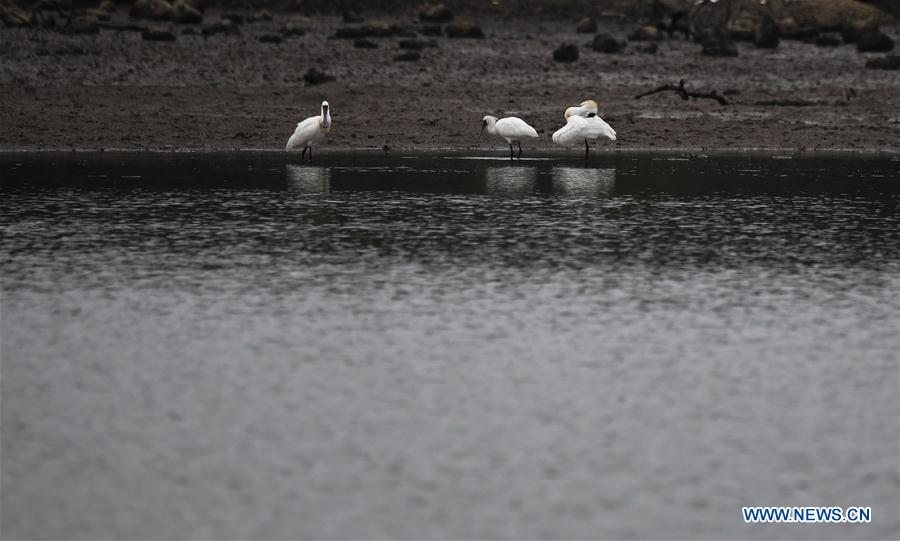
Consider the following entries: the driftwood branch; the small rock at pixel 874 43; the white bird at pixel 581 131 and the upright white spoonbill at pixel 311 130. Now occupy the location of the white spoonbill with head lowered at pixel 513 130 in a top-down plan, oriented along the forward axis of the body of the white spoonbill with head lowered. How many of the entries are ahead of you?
1

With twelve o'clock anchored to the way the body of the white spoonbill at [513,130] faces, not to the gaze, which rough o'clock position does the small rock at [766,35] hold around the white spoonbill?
The small rock is roughly at 4 o'clock from the white spoonbill.

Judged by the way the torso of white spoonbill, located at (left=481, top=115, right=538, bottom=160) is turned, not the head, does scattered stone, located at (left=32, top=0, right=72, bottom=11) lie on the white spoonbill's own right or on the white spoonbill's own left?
on the white spoonbill's own right

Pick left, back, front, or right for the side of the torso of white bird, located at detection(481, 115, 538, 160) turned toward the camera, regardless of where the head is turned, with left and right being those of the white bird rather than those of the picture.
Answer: left

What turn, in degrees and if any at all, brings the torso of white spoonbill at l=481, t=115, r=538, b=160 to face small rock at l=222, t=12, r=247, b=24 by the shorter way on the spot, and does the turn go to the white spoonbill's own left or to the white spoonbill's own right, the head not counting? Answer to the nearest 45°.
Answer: approximately 45° to the white spoonbill's own right

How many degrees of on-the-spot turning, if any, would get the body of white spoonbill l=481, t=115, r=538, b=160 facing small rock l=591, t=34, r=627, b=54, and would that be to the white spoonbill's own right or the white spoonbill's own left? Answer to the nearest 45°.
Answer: approximately 90° to the white spoonbill's own right

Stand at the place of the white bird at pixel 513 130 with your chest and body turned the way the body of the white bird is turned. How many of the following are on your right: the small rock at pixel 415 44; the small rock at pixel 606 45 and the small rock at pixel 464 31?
3

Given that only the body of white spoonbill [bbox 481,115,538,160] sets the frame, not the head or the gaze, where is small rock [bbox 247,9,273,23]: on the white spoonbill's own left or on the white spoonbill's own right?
on the white spoonbill's own right

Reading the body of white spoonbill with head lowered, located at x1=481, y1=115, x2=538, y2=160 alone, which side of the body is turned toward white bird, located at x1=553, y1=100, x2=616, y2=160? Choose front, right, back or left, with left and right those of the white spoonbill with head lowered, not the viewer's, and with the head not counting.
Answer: back

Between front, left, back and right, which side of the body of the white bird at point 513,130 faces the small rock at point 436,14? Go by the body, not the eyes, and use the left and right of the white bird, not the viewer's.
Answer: right

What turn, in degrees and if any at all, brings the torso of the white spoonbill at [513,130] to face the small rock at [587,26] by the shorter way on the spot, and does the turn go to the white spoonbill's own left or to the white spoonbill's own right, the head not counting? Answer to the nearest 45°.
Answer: approximately 90° to the white spoonbill's own right

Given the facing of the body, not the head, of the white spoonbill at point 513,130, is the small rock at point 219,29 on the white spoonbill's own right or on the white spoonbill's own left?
on the white spoonbill's own right
